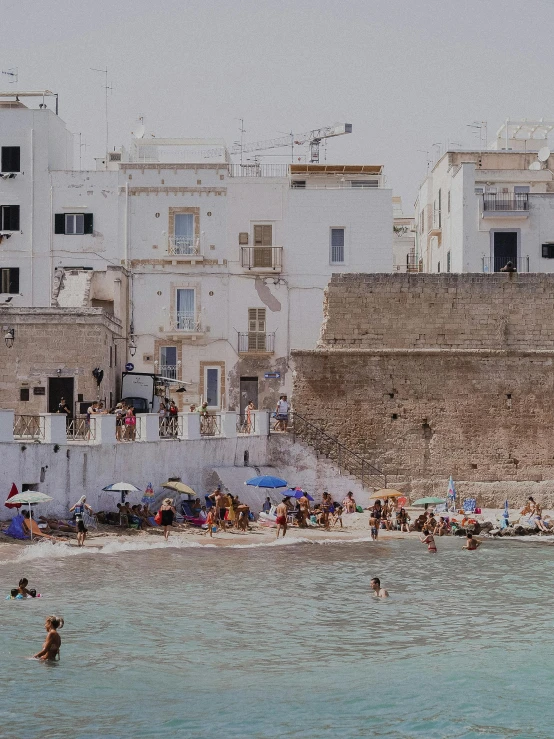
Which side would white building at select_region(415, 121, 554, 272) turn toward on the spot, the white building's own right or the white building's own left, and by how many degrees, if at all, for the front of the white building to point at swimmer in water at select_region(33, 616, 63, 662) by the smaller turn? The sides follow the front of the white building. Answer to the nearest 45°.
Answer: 0° — it already faces them

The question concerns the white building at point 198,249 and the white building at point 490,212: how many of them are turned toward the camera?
2

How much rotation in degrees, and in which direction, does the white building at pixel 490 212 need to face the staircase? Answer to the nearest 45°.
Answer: approximately 45° to its right

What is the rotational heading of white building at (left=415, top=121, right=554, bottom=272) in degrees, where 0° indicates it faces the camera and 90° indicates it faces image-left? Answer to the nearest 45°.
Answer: approximately 0°

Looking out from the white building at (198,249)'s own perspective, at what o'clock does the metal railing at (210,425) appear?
The metal railing is roughly at 12 o'clock from the white building.

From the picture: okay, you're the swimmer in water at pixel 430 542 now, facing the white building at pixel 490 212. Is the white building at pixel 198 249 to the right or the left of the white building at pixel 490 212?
left
